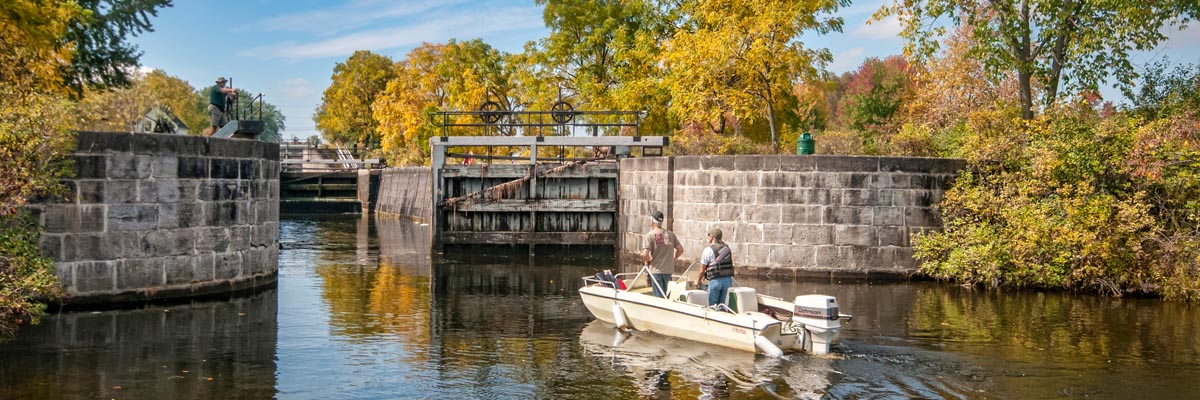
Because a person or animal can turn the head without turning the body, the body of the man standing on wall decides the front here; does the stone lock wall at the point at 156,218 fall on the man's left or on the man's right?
on the man's right

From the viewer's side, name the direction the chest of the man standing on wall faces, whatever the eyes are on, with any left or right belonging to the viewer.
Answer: facing to the right of the viewer

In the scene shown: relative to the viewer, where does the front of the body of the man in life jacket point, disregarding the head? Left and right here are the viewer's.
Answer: facing away from the viewer and to the left of the viewer

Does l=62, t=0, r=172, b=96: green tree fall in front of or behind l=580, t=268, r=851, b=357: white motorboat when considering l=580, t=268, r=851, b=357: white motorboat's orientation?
in front

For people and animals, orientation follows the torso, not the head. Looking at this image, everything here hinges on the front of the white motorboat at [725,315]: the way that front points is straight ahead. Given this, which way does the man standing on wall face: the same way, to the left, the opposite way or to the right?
to the right

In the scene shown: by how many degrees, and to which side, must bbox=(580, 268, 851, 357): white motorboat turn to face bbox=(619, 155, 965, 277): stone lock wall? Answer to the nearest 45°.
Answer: approximately 45° to its right

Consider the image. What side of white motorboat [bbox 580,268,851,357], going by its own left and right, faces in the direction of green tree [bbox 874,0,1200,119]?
right

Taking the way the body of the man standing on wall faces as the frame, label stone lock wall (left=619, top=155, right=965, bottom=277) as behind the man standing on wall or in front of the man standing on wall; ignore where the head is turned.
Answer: in front

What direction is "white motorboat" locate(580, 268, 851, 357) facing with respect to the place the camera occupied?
facing away from the viewer and to the left of the viewer

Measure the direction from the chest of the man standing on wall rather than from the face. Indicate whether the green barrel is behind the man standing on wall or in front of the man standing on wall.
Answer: in front

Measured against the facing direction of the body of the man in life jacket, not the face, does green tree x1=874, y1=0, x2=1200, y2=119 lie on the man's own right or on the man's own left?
on the man's own right
